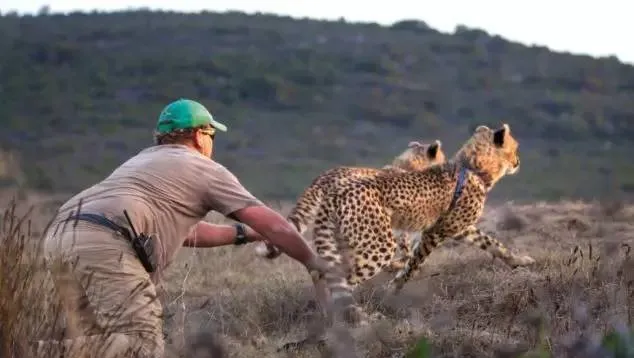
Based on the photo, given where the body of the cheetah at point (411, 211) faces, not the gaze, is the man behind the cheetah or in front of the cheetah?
behind

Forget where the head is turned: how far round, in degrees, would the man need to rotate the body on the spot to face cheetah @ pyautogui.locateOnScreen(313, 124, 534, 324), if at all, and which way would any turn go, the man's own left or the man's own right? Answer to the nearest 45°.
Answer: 0° — they already face it

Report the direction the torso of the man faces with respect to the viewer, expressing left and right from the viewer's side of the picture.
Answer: facing away from the viewer and to the right of the viewer

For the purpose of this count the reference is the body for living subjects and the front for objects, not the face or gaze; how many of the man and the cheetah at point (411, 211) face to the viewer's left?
0

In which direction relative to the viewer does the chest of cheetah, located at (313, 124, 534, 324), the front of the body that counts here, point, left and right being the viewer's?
facing away from the viewer and to the right of the viewer
